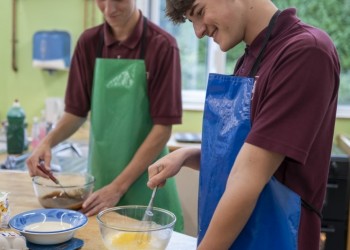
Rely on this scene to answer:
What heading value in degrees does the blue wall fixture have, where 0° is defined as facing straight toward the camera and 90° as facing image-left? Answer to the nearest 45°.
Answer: approximately 0°

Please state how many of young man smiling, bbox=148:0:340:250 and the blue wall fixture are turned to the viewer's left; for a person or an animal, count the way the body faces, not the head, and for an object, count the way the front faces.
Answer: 1

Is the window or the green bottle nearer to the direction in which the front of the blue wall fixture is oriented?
the green bottle

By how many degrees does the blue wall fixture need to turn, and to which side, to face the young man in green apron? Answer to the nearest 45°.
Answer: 0° — it already faces them

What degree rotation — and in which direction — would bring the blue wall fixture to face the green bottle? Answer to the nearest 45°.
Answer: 0° — it already faces it

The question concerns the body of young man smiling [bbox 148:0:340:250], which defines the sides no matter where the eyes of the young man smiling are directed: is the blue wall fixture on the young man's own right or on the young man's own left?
on the young man's own right

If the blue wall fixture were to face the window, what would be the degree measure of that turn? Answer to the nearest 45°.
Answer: approximately 90° to its left

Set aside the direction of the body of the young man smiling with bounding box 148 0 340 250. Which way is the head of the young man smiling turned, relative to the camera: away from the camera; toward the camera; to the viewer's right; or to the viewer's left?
to the viewer's left

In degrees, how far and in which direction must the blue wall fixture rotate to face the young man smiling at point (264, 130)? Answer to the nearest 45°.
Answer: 0° — it already faces them

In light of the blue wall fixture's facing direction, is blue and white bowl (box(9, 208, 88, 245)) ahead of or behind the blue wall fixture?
ahead

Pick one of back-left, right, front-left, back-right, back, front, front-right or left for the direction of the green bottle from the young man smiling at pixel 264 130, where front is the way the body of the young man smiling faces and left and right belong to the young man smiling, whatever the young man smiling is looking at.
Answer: front-right

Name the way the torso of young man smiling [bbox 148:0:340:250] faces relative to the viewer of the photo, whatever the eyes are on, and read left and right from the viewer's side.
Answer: facing to the left of the viewer

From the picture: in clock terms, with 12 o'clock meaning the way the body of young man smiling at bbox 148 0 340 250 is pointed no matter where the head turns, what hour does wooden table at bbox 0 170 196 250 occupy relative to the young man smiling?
The wooden table is roughly at 1 o'clock from the young man smiling.
